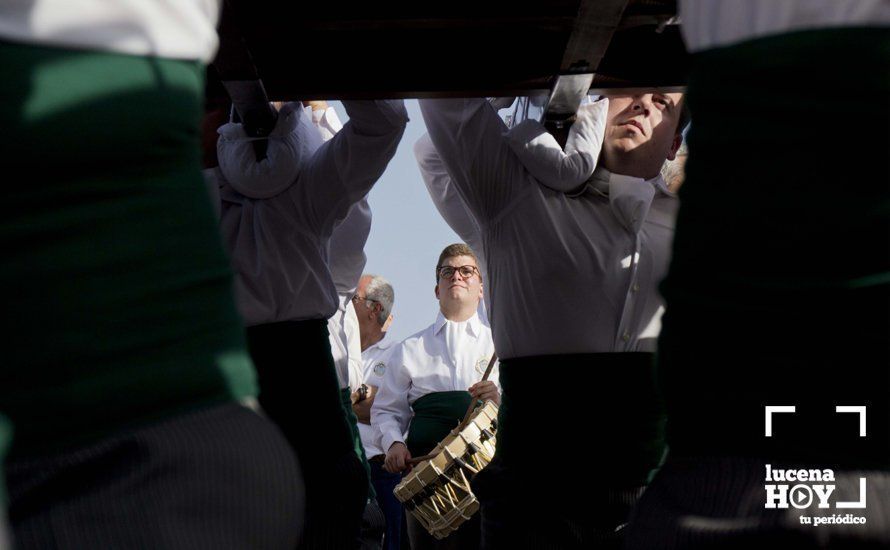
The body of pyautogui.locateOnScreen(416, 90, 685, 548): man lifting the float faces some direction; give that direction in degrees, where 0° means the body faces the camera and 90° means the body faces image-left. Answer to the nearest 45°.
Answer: approximately 315°

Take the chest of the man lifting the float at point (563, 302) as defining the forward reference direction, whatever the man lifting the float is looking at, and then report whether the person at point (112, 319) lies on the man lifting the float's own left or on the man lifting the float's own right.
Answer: on the man lifting the float's own right

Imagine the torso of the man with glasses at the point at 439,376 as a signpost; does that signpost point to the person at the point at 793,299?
yes

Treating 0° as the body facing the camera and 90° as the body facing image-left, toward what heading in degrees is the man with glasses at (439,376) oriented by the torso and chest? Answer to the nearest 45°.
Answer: approximately 0°

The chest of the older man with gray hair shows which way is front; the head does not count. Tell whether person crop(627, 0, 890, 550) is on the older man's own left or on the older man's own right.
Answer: on the older man's own left

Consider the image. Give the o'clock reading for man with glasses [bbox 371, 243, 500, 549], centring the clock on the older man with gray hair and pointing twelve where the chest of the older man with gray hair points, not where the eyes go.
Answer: The man with glasses is roughly at 8 o'clock from the older man with gray hair.

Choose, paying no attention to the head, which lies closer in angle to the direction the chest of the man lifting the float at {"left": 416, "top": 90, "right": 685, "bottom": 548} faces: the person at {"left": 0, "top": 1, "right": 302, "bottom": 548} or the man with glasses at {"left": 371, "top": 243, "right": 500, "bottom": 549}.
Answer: the person
